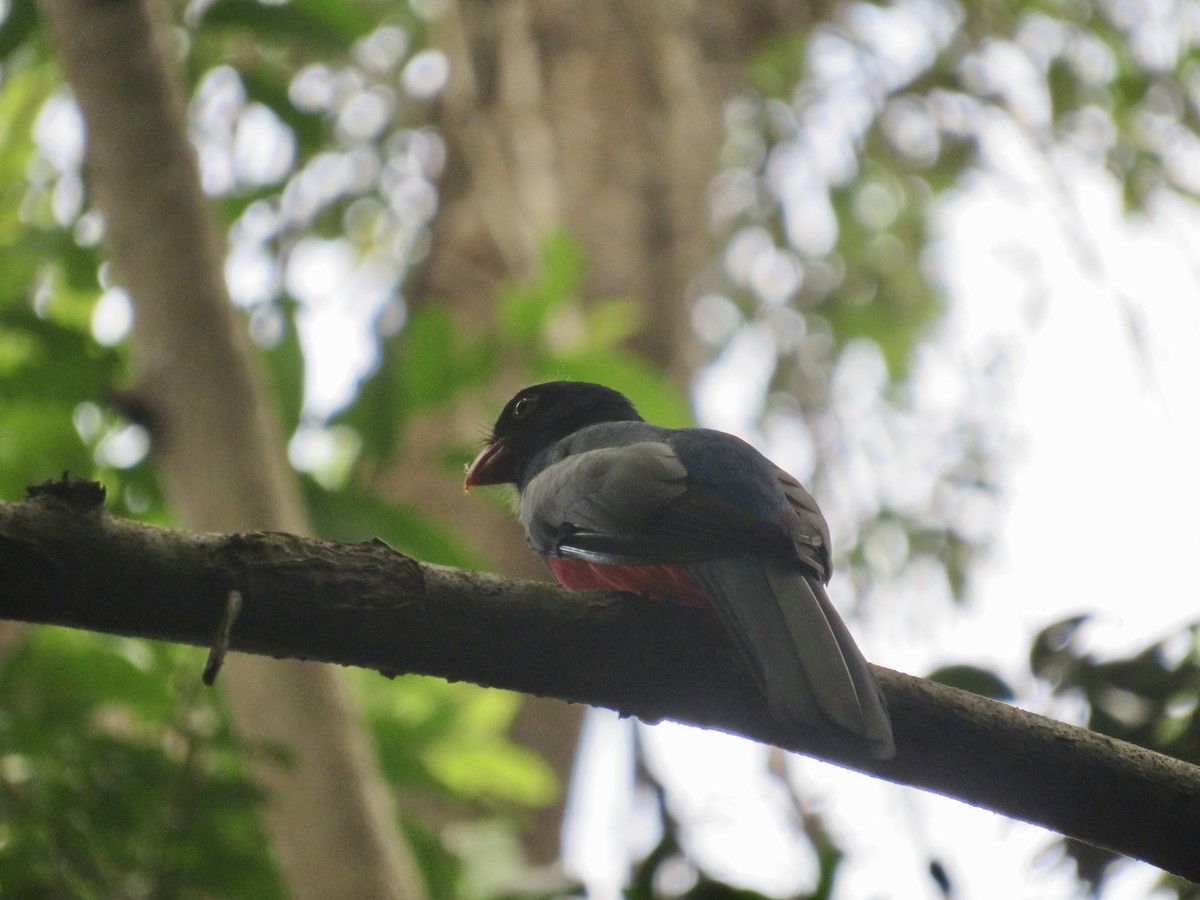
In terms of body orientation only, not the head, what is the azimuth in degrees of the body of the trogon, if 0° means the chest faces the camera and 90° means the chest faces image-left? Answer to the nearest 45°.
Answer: approximately 135°

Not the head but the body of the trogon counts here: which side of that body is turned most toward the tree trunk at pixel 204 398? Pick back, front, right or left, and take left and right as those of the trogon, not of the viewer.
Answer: front
